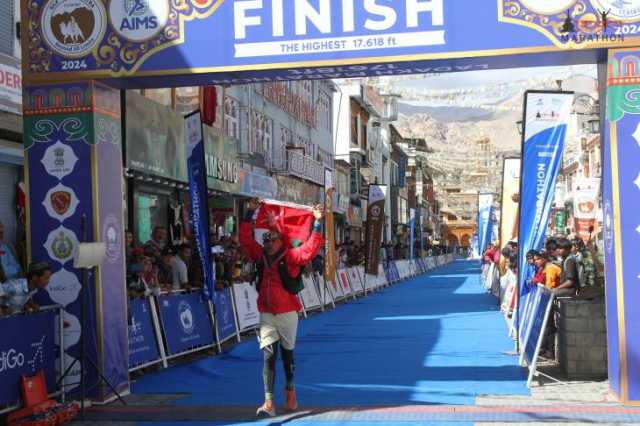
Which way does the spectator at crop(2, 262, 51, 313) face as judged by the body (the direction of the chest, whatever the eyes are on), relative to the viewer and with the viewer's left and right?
facing to the right of the viewer

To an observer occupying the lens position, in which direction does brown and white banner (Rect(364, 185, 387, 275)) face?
facing the viewer

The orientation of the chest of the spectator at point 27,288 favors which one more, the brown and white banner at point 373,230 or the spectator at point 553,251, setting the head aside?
the spectator

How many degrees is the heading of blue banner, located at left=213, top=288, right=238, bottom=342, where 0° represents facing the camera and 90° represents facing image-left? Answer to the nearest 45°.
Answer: approximately 315°

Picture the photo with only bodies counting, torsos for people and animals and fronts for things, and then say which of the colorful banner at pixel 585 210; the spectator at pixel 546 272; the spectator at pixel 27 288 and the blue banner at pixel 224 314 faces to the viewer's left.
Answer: the spectator at pixel 546 272

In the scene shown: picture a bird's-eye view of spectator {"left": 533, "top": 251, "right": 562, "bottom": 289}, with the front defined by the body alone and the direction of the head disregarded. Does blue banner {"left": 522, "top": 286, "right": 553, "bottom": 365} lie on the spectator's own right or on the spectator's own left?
on the spectator's own left

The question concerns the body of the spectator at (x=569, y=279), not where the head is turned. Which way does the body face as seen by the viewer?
to the viewer's left

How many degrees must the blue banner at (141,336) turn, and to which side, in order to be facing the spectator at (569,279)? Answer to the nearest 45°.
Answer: approximately 45° to its left

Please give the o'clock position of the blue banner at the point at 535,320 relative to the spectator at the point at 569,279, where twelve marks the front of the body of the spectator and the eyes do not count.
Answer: The blue banner is roughly at 10 o'clock from the spectator.

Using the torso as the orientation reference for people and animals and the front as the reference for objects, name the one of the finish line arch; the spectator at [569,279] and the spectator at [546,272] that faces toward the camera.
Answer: the finish line arch

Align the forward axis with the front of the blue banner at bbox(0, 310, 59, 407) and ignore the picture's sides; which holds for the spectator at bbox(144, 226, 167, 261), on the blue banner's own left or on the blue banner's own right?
on the blue banner's own left

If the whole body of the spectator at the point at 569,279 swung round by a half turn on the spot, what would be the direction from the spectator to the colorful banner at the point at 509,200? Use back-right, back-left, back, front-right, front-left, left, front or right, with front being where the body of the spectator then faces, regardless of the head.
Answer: left

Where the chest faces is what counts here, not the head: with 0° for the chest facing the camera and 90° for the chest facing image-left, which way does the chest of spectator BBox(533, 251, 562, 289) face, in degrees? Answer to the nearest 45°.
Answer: approximately 90°

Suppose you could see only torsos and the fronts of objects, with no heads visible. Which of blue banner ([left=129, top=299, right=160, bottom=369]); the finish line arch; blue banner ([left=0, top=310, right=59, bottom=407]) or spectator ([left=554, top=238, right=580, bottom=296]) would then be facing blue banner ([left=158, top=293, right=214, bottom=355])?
the spectator

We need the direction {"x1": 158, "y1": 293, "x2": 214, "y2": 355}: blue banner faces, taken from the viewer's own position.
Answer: facing the viewer and to the right of the viewer
